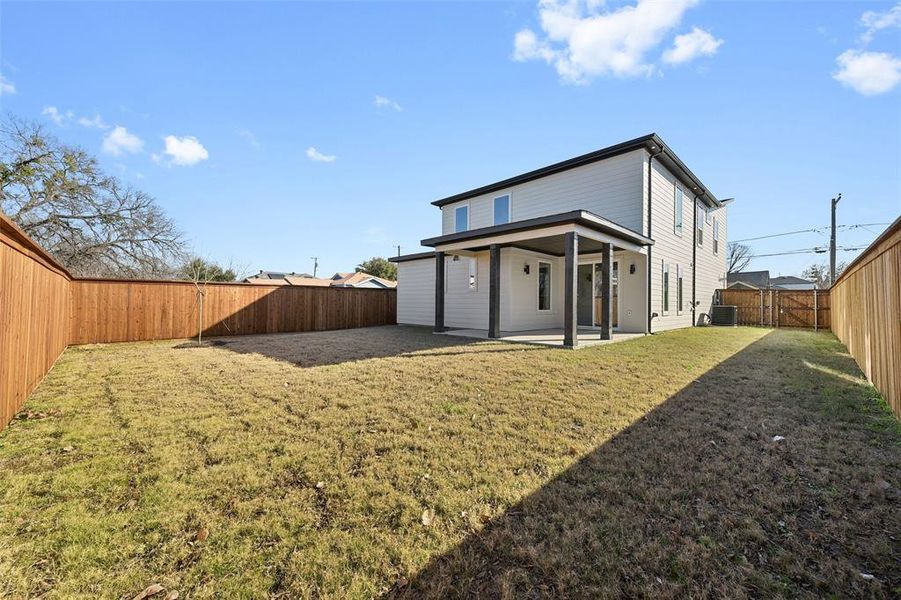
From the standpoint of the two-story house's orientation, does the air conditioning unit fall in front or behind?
in front

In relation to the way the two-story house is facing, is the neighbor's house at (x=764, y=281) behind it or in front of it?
in front

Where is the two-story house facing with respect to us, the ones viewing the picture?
facing away from the viewer and to the right of the viewer
